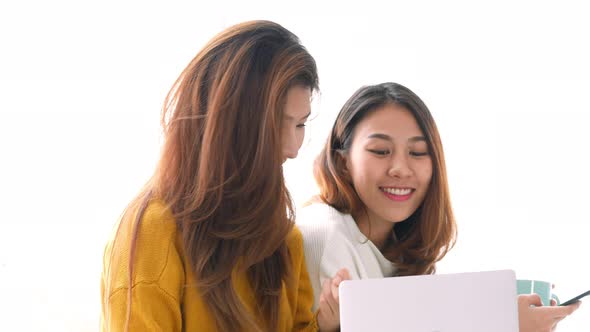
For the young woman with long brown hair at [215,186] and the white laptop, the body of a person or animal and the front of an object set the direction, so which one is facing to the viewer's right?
the young woman with long brown hair

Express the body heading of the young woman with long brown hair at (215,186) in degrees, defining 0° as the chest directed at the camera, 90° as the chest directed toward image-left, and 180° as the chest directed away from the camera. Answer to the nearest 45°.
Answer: approximately 270°

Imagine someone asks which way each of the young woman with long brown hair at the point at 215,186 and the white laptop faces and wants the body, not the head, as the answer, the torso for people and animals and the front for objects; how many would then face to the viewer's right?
1

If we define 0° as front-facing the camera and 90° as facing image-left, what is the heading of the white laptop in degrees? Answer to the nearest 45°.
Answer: approximately 180°

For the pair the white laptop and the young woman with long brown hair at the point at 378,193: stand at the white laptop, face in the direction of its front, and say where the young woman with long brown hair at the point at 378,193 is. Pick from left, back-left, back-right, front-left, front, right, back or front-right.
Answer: front

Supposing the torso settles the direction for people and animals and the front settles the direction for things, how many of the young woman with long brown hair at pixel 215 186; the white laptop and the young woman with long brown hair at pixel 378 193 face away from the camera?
1

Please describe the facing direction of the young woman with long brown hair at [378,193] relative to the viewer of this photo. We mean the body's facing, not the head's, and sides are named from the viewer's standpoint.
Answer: facing the viewer and to the right of the viewer

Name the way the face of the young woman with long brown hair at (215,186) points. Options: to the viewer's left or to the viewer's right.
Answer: to the viewer's right

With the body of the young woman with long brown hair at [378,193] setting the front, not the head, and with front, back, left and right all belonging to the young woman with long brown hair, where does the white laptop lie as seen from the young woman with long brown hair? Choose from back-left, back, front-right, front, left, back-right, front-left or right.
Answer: front-right

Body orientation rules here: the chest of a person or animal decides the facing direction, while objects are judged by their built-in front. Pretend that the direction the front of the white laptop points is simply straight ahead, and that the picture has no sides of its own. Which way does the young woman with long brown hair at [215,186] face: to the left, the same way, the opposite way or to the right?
to the right
